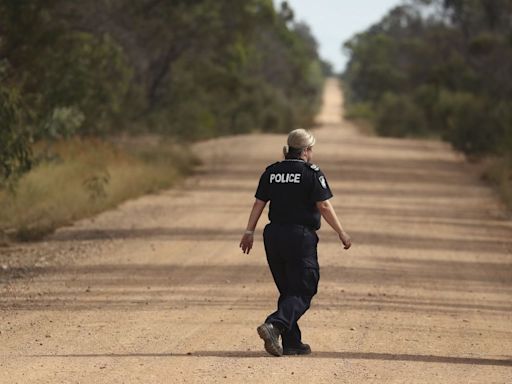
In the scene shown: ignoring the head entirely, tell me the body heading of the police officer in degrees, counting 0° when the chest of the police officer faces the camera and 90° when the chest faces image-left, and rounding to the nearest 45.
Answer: approximately 225°

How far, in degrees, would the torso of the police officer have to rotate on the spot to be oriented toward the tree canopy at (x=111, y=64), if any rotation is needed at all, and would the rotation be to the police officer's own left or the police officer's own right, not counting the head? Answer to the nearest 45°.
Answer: approximately 45° to the police officer's own left
